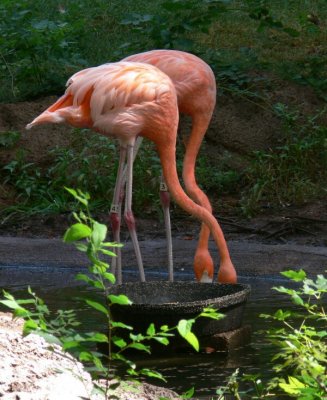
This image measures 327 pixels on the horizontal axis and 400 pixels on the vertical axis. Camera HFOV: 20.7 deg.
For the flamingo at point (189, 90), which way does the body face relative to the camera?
to the viewer's right

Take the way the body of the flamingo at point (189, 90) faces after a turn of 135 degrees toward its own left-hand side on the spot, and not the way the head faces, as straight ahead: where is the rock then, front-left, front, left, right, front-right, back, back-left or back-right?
back-left

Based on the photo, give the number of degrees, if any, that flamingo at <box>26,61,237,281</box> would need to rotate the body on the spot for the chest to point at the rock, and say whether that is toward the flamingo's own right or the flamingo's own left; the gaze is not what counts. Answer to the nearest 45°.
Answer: approximately 90° to the flamingo's own right

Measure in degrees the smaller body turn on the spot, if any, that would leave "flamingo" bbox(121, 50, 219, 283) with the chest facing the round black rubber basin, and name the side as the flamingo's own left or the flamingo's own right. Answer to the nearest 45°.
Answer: approximately 90° to the flamingo's own right

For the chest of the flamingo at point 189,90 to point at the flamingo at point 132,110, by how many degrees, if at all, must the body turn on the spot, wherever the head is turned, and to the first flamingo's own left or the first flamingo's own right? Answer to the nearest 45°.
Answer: approximately 135° to the first flamingo's own right

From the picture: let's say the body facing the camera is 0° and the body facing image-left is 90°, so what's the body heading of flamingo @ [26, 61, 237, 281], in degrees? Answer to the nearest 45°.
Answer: approximately 270°

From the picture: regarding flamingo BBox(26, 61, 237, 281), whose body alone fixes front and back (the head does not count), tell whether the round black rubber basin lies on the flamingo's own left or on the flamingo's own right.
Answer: on the flamingo's own right

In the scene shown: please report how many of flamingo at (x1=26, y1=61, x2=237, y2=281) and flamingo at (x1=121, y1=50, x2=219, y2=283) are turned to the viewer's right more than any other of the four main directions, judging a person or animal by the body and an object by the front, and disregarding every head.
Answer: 2

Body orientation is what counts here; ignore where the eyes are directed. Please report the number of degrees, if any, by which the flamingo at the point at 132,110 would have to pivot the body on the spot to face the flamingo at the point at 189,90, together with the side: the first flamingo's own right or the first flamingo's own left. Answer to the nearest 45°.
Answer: approximately 45° to the first flamingo's own left
